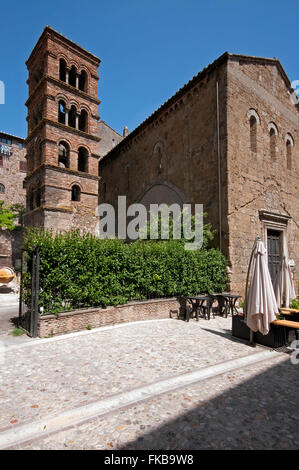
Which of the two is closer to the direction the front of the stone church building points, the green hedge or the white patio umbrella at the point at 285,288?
the white patio umbrella

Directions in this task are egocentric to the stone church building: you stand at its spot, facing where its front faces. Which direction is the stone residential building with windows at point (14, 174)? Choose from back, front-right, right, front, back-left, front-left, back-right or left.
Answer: back

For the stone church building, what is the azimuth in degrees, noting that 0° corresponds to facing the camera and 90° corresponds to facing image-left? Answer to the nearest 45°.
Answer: approximately 315°
